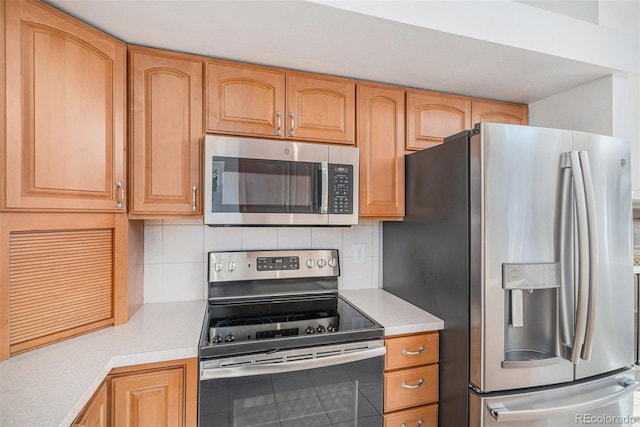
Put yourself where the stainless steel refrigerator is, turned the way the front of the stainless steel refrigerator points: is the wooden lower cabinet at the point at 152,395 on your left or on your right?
on your right

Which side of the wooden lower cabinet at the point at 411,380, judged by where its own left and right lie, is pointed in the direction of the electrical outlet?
back

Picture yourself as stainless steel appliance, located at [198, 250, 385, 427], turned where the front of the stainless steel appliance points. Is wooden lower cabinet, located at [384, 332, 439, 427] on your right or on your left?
on your left

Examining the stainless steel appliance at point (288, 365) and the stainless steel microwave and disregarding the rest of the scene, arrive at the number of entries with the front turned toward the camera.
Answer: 2

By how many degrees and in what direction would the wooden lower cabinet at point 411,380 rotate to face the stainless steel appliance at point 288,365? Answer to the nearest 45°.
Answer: approximately 90° to its right

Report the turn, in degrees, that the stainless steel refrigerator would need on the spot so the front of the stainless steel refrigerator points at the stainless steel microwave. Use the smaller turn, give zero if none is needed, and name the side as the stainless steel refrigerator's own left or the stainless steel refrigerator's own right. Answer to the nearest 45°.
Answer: approximately 135° to the stainless steel refrigerator's own right

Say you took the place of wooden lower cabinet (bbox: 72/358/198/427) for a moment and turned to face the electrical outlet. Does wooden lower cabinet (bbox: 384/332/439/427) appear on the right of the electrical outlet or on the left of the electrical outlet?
right

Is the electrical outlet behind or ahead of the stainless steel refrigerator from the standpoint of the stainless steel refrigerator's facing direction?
behind
